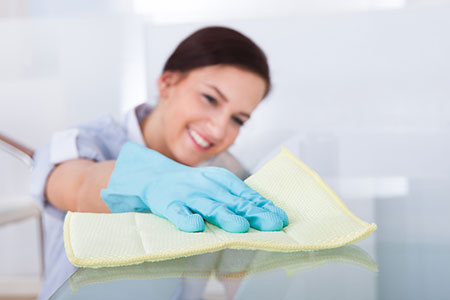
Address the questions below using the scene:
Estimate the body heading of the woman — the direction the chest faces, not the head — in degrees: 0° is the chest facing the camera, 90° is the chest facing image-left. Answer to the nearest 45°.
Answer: approximately 315°

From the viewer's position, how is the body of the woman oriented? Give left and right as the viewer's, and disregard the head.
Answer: facing the viewer and to the right of the viewer
